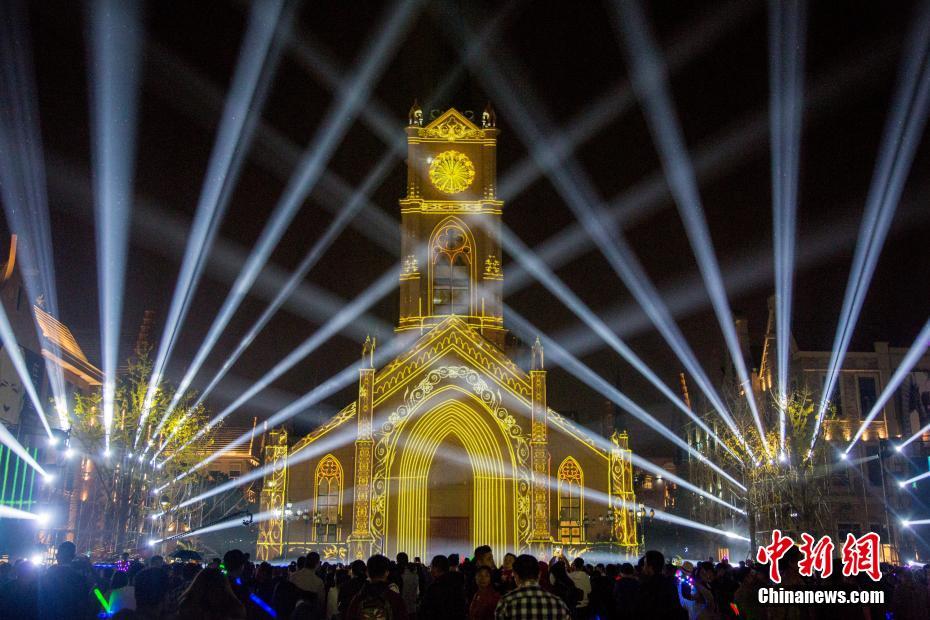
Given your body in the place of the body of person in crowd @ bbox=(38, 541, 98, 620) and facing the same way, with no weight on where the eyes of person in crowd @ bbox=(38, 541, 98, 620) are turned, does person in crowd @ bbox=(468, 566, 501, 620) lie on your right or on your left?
on your right

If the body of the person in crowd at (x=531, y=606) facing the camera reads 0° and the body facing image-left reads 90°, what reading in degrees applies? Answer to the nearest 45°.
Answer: approximately 180°

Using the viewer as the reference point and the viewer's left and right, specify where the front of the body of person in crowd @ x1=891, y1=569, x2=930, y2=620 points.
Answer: facing away from the viewer

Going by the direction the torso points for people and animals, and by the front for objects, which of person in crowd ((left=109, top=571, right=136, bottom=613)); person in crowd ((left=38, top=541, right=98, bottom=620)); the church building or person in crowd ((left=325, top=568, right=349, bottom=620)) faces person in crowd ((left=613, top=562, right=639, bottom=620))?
the church building

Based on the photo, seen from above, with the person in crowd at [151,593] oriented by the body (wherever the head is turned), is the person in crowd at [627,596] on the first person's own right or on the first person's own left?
on the first person's own right

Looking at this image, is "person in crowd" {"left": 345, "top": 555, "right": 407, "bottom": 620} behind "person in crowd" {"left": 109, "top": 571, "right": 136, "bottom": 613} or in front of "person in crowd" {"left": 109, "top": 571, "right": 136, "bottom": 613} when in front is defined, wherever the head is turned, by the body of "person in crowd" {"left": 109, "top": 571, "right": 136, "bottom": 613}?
behind

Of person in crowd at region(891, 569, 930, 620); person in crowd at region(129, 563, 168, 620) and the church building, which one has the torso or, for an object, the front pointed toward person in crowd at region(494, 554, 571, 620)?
the church building

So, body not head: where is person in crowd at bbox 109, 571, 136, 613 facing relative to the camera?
away from the camera

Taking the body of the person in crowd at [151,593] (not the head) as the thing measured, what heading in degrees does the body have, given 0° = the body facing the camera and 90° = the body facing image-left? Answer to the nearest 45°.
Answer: approximately 180°

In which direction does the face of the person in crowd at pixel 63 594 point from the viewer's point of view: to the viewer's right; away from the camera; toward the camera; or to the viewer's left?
away from the camera

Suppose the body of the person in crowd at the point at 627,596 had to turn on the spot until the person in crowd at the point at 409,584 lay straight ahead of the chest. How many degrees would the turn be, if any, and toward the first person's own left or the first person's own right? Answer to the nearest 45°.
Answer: approximately 45° to the first person's own left

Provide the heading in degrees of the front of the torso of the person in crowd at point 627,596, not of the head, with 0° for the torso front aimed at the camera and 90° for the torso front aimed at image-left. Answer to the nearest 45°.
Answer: approximately 180°

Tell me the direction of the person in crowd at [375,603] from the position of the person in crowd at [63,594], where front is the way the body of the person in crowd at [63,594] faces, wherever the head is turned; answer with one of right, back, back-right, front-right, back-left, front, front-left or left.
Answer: back-right

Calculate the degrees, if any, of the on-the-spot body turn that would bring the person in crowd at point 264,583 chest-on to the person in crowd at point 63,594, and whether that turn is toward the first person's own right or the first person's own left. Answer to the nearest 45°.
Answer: approximately 135° to the first person's own left

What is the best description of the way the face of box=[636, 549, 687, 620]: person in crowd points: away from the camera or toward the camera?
away from the camera
